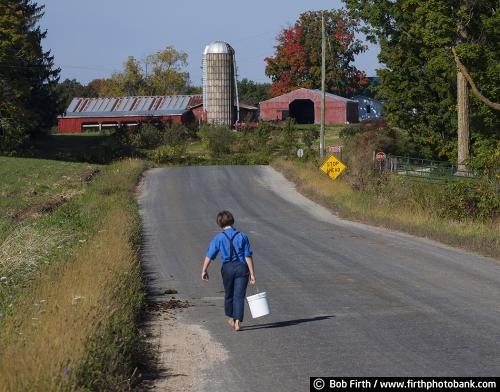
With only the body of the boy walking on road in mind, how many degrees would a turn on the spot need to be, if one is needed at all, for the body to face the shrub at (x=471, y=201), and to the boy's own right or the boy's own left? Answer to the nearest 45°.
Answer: approximately 45° to the boy's own right

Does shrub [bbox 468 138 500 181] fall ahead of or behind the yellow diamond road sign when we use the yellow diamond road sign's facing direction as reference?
ahead

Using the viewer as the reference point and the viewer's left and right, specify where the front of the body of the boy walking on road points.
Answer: facing away from the viewer

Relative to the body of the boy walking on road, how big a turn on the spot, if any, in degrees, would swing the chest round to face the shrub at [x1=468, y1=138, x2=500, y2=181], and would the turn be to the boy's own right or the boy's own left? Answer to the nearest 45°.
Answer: approximately 45° to the boy's own right

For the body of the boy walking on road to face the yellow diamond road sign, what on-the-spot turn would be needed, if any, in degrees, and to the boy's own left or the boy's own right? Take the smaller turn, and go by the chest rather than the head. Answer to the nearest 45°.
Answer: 0° — they already face it

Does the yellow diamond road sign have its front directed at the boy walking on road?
yes

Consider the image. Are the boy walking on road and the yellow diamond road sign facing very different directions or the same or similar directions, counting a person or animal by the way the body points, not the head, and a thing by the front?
very different directions

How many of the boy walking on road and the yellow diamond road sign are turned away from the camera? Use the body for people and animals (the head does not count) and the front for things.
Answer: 1
